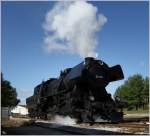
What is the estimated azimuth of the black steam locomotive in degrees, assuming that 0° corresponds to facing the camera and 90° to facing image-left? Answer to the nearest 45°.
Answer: approximately 315°
